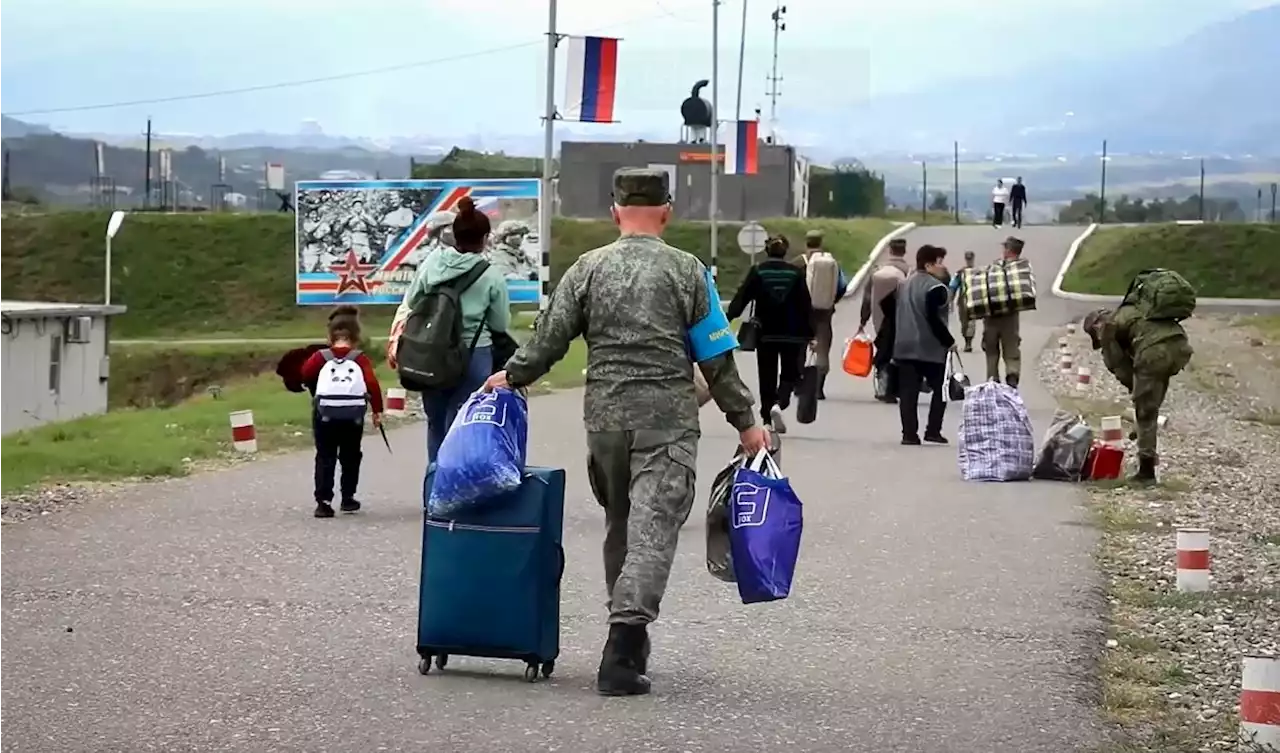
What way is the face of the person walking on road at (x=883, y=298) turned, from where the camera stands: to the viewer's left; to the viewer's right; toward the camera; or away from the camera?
away from the camera

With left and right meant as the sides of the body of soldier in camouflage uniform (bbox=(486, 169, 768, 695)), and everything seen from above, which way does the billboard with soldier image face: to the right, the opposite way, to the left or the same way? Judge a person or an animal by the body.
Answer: the opposite way

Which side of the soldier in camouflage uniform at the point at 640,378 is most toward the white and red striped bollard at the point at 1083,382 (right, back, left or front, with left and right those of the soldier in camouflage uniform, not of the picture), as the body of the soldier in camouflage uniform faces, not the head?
front

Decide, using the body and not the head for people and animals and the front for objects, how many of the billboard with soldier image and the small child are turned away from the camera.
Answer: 1

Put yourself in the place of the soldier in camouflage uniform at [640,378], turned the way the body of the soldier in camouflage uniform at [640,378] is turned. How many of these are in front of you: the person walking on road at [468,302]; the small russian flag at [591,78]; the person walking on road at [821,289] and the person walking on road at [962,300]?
4

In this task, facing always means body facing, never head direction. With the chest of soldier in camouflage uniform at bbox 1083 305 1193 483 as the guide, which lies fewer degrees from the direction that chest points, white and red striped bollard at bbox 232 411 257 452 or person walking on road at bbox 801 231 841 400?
the white and red striped bollard

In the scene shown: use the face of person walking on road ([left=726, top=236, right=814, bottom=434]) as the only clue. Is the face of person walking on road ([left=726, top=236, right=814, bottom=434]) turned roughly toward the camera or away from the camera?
away from the camera

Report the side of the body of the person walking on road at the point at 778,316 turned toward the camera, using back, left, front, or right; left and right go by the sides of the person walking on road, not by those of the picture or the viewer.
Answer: back

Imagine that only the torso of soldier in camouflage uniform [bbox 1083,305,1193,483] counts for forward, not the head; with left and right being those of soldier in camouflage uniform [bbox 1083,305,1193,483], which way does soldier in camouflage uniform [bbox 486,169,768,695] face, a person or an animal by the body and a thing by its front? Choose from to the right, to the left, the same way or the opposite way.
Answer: to the right

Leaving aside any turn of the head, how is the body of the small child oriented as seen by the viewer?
away from the camera

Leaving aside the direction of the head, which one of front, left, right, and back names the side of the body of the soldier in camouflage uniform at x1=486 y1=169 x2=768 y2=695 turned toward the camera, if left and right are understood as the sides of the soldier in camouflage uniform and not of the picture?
back

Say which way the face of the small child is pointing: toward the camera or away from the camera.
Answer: away from the camera

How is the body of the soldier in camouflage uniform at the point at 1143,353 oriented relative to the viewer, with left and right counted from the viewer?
facing to the left of the viewer
